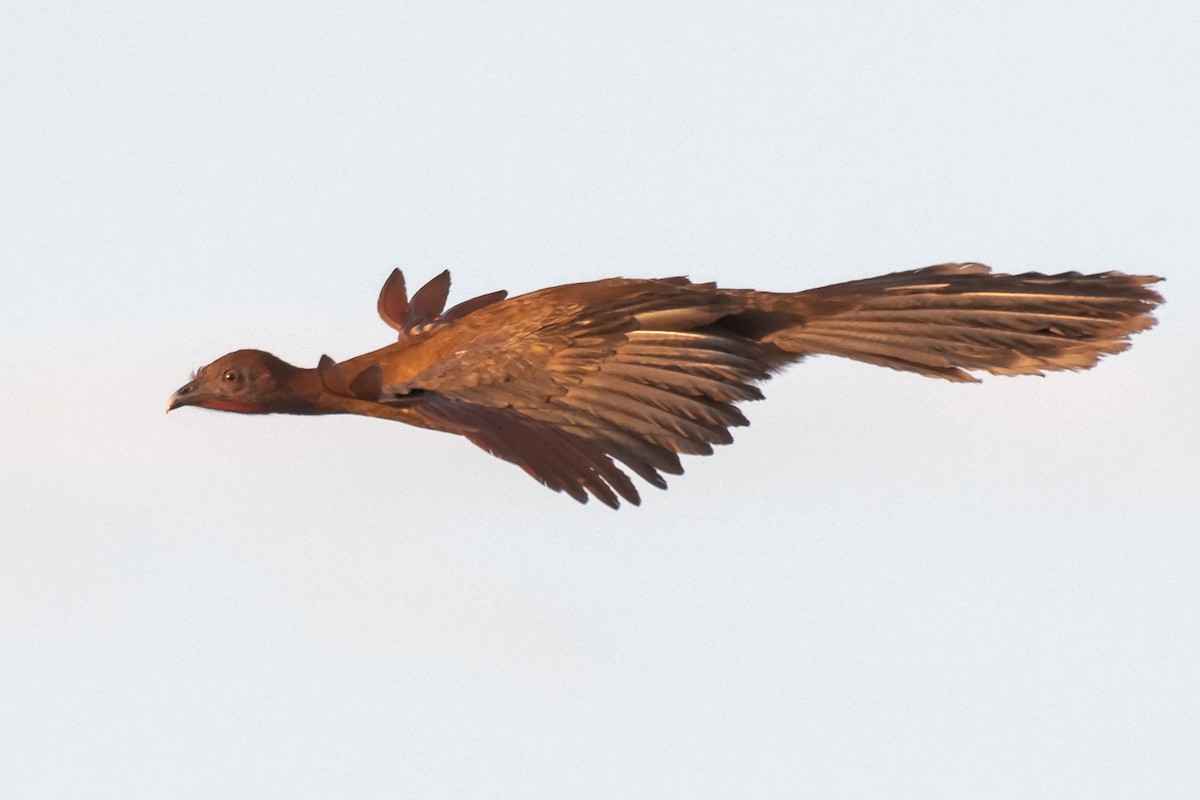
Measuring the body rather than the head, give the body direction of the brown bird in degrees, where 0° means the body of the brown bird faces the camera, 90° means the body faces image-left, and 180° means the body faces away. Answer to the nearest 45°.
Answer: approximately 90°
